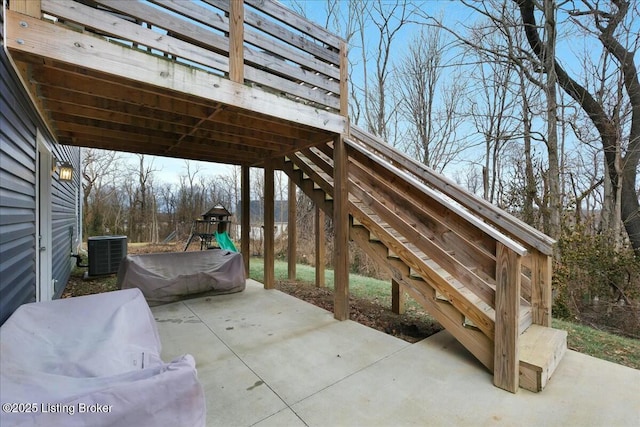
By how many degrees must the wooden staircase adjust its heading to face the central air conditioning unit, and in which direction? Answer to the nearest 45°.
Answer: approximately 135° to its right

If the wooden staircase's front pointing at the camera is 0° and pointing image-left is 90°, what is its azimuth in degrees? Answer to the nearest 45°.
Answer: approximately 315°

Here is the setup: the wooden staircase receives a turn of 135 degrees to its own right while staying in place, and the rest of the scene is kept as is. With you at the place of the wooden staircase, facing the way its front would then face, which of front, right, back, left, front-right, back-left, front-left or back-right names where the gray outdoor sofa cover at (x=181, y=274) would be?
front

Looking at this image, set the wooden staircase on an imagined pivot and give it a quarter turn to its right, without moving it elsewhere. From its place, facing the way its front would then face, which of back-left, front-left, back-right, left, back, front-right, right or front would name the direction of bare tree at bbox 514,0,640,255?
back

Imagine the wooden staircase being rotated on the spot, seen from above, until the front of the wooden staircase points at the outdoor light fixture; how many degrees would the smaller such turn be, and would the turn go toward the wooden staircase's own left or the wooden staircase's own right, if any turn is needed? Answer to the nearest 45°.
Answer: approximately 135° to the wooden staircase's own right

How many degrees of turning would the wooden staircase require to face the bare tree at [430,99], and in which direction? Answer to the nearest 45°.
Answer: approximately 135° to its left
